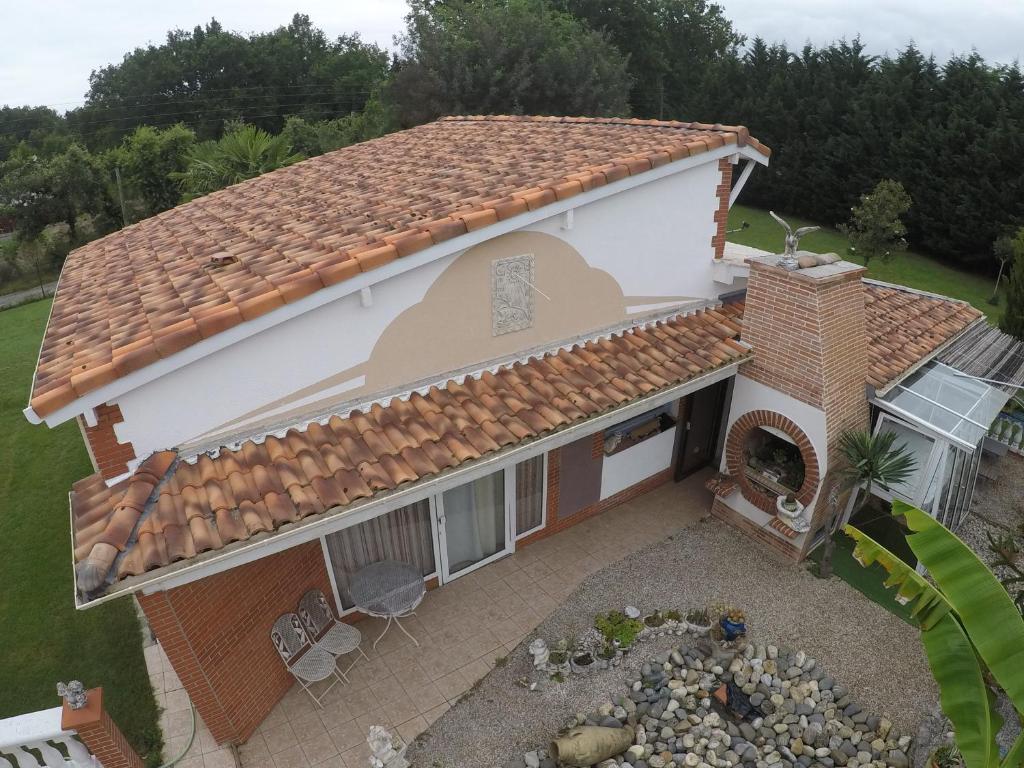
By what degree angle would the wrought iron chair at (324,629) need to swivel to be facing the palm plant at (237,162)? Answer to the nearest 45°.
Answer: approximately 135° to its left

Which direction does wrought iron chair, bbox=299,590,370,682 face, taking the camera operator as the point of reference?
facing the viewer and to the right of the viewer

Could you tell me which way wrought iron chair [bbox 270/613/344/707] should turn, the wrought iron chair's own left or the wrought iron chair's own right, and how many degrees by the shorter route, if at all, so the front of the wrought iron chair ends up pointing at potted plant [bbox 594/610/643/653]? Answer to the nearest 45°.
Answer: approximately 45° to the wrought iron chair's own left

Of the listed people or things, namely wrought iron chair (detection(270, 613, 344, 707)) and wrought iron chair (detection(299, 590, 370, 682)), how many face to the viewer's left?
0

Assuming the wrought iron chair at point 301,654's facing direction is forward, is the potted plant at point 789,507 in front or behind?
in front

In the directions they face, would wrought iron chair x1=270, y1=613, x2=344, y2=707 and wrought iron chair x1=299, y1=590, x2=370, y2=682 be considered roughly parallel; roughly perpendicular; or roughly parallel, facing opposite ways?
roughly parallel

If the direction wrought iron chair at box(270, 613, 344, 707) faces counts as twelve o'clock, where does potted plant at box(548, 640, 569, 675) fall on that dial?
The potted plant is roughly at 11 o'clock from the wrought iron chair.

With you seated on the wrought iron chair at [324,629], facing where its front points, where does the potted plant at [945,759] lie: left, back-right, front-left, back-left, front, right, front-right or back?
front

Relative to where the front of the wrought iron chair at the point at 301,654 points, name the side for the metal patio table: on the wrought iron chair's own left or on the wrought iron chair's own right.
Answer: on the wrought iron chair's own left

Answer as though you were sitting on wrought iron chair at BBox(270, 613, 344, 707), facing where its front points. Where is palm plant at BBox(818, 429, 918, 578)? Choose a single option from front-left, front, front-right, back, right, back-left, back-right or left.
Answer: front-left

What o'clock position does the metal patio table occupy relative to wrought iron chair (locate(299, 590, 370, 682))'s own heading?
The metal patio table is roughly at 10 o'clock from the wrought iron chair.

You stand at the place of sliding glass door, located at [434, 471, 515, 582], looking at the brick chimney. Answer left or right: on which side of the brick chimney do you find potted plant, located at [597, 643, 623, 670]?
right
